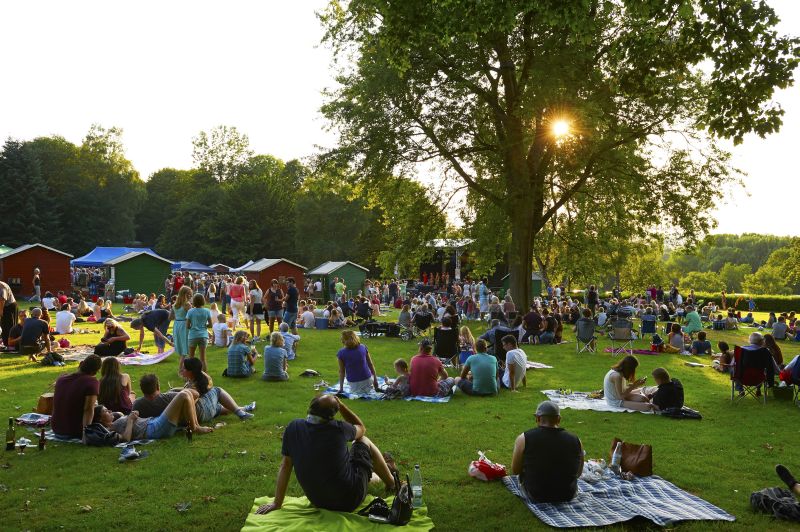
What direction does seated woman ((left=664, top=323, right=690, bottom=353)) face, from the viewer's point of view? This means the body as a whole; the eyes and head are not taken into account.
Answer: away from the camera

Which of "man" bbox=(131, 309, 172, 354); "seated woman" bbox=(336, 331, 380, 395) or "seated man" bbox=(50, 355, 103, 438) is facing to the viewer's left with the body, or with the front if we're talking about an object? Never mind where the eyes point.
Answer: "man" bbox=(131, 309, 172, 354)

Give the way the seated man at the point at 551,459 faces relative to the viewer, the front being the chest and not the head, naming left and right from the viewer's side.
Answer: facing away from the viewer

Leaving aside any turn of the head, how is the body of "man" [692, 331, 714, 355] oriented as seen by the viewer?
away from the camera

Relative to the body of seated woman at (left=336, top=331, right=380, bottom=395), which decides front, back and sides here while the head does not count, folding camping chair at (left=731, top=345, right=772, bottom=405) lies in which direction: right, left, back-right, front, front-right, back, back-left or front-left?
right

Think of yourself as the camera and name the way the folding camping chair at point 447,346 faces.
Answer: facing away from the viewer

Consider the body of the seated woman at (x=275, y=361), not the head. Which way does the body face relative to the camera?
away from the camera

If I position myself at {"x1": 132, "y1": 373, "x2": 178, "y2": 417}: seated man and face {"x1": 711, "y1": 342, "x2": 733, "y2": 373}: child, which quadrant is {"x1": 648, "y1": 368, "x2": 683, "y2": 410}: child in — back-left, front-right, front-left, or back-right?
front-right

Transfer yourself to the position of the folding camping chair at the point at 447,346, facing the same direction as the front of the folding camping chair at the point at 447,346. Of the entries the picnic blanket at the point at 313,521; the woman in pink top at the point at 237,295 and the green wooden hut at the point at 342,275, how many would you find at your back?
1

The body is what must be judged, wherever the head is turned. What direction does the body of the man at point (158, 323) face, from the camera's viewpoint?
to the viewer's left

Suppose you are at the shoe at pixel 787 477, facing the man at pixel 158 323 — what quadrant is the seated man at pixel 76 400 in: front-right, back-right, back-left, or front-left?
front-left

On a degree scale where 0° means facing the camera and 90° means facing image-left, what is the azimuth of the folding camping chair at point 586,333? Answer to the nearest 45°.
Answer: approximately 180°

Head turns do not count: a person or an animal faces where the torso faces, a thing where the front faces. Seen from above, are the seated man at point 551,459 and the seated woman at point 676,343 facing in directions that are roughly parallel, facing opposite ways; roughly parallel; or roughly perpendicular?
roughly parallel

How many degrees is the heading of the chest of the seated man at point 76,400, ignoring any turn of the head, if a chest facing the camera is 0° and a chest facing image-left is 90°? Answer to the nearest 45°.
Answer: approximately 225°

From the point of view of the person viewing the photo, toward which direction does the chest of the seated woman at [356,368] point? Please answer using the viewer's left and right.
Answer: facing away from the viewer

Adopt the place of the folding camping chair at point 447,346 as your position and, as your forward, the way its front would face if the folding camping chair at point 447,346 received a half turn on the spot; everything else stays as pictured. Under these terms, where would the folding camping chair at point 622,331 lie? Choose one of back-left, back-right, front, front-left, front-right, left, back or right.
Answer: back-left

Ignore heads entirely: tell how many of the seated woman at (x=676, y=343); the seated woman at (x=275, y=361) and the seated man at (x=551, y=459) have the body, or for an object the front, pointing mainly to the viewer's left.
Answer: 0

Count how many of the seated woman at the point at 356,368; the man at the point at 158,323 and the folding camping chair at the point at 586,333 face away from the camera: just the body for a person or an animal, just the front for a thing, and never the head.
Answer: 2

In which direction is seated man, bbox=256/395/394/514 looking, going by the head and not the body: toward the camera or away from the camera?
away from the camera
